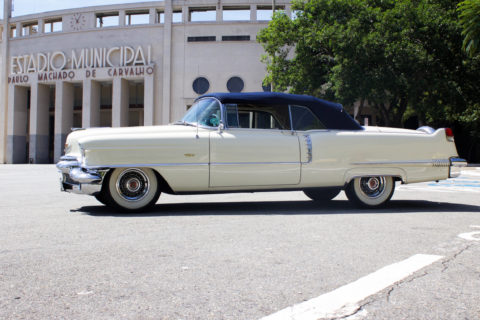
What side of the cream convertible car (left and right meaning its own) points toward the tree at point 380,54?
right

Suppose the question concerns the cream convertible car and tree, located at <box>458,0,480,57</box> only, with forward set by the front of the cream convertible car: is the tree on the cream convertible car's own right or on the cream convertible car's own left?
on the cream convertible car's own right

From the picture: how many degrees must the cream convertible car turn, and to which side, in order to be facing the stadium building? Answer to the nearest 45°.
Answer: approximately 90° to its right

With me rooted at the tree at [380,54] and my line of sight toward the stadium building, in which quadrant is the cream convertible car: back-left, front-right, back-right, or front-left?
back-left

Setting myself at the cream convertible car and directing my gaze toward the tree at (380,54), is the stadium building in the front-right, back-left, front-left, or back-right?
front-left

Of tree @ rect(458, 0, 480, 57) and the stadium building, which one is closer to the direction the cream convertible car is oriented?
the stadium building

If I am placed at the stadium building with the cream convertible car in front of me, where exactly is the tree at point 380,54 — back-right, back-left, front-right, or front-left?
front-left

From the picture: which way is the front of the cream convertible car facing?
to the viewer's left
